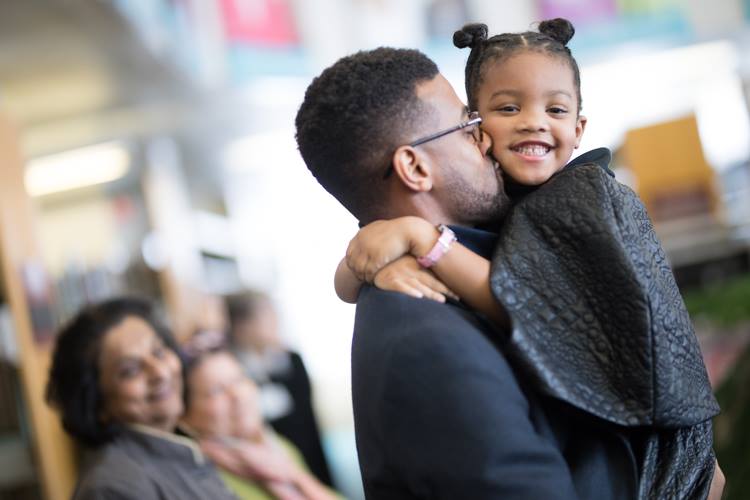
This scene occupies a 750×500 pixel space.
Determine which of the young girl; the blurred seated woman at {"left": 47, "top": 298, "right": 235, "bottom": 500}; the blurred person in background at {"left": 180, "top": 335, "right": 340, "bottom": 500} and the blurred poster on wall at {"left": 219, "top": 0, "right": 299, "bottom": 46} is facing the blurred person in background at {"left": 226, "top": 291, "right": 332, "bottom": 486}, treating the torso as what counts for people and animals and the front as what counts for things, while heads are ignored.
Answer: the blurred poster on wall

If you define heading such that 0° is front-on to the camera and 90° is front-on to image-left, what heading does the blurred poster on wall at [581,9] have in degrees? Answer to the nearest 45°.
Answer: approximately 0°

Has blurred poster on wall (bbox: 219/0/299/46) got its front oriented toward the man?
yes

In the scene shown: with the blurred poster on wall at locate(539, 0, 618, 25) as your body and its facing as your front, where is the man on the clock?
The man is roughly at 12 o'clock from the blurred poster on wall.

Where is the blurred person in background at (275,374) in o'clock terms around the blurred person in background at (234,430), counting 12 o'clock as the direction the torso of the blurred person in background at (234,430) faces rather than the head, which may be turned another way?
the blurred person in background at (275,374) is roughly at 8 o'clock from the blurred person in background at (234,430).

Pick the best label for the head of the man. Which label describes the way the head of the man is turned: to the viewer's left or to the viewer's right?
to the viewer's right

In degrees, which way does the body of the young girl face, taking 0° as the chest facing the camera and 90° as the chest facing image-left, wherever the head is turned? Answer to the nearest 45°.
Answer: approximately 45°

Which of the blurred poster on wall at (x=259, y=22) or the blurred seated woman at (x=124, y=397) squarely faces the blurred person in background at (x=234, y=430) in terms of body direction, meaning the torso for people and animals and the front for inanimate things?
the blurred poster on wall

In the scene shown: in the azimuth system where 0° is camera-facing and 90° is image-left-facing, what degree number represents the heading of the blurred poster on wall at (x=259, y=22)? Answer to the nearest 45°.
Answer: approximately 0°

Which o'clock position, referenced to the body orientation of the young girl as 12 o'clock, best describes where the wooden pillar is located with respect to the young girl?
The wooden pillar is roughly at 3 o'clock from the young girl.

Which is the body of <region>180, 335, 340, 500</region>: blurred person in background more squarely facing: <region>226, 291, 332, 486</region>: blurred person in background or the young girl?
the young girl
